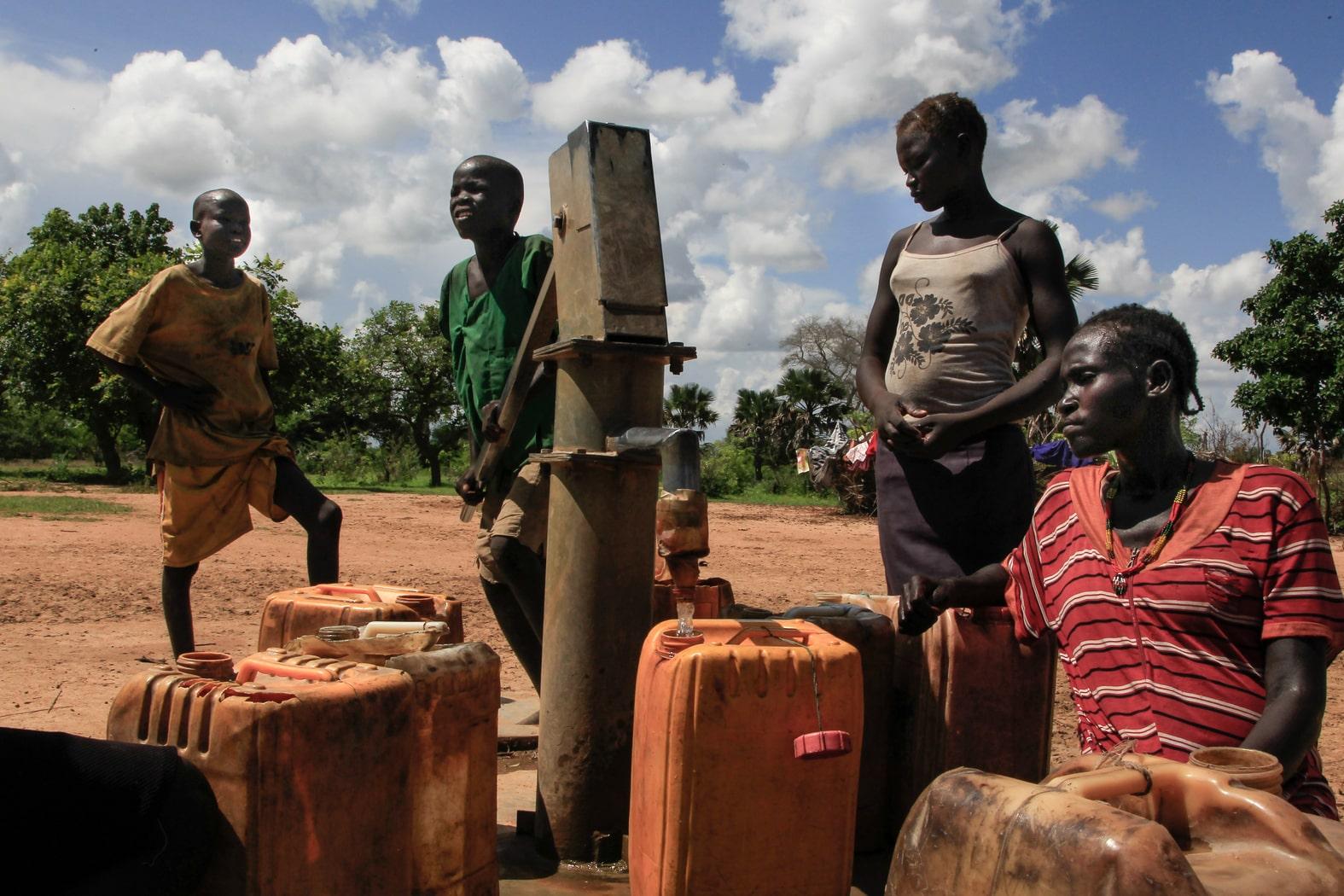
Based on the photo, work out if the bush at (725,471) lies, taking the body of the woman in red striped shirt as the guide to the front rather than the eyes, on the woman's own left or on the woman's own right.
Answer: on the woman's own right

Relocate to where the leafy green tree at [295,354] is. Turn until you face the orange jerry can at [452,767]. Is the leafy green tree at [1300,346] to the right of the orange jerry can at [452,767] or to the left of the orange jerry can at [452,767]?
left

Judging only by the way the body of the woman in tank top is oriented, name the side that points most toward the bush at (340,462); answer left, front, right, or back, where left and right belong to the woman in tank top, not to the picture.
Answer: right

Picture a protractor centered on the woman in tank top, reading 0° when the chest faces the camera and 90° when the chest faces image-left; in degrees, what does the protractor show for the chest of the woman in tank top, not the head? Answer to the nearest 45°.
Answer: approximately 45°

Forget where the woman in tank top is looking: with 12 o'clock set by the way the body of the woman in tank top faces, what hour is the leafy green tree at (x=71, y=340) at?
The leafy green tree is roughly at 3 o'clock from the woman in tank top.

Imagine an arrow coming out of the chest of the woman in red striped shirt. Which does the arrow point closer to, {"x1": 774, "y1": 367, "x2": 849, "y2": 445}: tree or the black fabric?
the black fabric

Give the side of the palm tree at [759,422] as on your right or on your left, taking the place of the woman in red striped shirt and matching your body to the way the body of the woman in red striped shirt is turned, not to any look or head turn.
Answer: on your right
